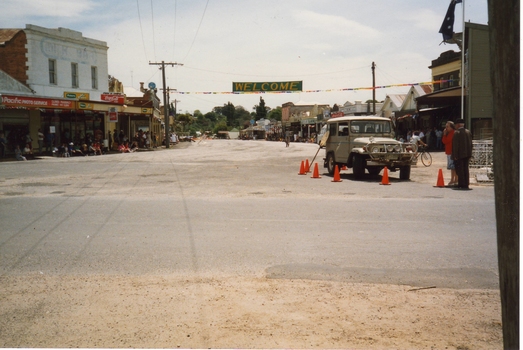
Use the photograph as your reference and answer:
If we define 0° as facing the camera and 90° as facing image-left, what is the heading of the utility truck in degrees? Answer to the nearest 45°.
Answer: approximately 315°

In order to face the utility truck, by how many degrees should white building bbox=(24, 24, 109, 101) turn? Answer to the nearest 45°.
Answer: approximately 45° to its right

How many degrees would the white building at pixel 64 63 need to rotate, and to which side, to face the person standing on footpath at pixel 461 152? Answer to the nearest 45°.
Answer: approximately 45° to its right

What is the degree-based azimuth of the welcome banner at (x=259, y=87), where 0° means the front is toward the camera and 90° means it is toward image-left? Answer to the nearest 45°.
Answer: approximately 0°

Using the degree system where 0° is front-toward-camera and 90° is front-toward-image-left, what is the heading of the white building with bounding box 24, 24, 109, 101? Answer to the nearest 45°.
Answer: approximately 315°

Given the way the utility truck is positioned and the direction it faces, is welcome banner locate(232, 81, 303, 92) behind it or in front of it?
behind

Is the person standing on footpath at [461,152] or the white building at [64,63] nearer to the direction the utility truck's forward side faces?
the person standing on footpath
